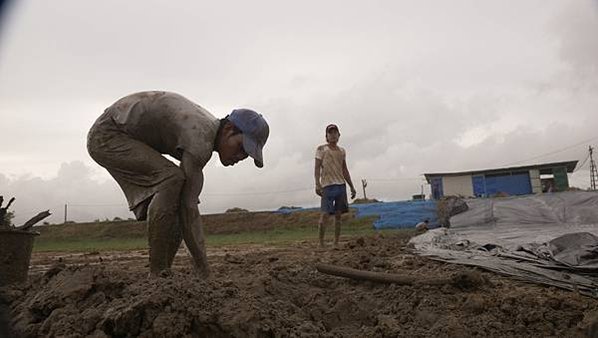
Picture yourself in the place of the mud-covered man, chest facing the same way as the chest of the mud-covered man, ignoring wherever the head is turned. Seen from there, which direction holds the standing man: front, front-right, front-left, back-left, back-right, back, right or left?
front-left

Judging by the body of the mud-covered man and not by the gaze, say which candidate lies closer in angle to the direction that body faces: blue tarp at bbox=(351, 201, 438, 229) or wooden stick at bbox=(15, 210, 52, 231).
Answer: the blue tarp

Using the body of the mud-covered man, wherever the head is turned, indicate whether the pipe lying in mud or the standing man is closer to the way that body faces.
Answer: the pipe lying in mud

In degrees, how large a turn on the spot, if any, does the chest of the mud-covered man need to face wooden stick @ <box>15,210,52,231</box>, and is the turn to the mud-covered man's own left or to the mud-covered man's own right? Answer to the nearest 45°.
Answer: approximately 135° to the mud-covered man's own left

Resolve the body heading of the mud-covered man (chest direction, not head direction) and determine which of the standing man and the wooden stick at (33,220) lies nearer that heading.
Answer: the standing man

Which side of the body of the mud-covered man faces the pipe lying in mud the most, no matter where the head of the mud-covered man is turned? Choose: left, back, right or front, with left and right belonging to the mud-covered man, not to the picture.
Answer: front

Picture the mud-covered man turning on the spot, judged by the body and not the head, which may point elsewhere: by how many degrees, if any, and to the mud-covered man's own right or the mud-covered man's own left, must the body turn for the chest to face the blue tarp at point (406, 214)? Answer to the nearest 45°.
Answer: approximately 45° to the mud-covered man's own left

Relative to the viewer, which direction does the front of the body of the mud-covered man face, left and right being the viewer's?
facing to the right of the viewer
